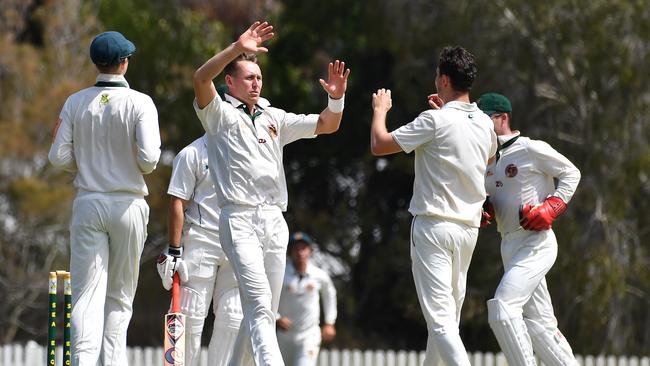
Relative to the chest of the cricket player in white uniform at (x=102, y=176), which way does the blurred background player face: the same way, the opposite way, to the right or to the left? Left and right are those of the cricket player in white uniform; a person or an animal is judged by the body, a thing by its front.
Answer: the opposite way

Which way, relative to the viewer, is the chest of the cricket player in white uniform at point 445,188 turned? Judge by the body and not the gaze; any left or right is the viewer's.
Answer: facing away from the viewer and to the left of the viewer

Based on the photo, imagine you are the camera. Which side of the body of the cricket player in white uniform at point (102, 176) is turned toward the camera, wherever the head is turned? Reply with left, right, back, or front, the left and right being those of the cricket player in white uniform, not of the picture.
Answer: back

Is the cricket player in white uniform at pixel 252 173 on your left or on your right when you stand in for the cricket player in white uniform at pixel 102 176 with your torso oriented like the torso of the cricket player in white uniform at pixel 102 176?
on your right

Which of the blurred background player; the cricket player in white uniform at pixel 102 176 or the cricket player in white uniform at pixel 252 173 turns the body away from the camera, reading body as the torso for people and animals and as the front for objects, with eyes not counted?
the cricket player in white uniform at pixel 102 176

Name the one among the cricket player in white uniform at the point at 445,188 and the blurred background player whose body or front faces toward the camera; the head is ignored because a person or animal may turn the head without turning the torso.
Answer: the blurred background player

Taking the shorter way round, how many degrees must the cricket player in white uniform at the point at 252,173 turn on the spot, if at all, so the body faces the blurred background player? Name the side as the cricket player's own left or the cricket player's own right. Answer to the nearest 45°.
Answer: approximately 135° to the cricket player's own left

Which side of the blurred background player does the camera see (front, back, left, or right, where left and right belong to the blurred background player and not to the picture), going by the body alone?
front

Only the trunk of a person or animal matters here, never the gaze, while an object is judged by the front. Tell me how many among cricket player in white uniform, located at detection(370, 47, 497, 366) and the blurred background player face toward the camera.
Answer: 1

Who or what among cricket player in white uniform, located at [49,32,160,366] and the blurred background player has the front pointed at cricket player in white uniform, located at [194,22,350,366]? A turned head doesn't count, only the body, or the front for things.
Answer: the blurred background player

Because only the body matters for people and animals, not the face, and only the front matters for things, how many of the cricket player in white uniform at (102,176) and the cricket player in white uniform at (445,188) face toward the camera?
0

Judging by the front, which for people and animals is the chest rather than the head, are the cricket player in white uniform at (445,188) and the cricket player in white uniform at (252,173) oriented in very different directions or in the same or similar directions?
very different directions

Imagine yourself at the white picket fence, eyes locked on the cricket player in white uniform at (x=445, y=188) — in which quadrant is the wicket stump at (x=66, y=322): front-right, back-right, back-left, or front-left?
front-right
